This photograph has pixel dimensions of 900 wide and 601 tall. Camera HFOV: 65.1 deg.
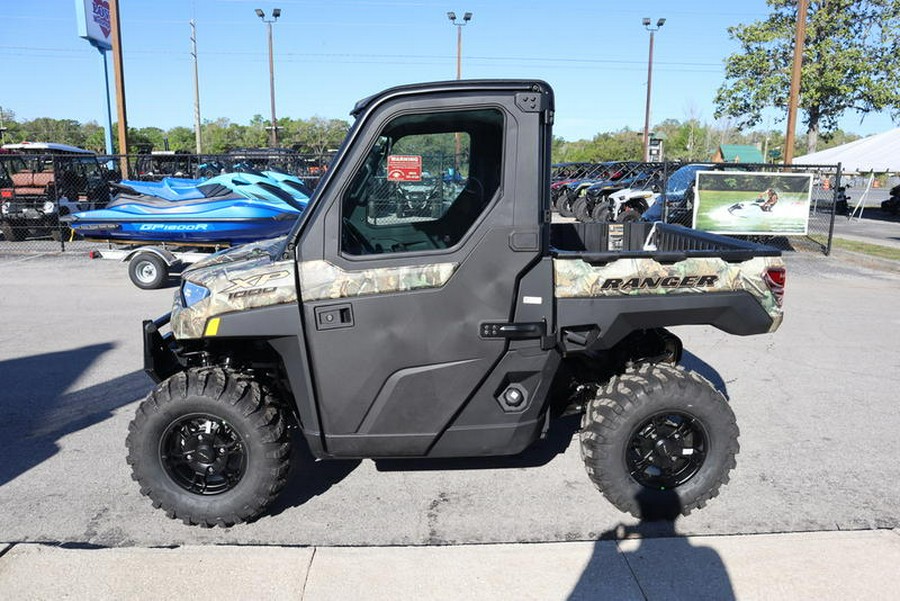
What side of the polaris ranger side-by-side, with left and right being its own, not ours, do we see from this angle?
left

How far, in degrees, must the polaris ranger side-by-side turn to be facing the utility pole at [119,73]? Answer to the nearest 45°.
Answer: approximately 45° to its right

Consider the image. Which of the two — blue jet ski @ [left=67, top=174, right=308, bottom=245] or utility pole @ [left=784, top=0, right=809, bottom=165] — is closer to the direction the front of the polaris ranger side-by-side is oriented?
the blue jet ski

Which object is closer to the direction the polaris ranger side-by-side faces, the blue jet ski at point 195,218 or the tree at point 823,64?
the blue jet ski

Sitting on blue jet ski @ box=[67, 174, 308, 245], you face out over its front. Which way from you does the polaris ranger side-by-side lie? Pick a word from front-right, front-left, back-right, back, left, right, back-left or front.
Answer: right

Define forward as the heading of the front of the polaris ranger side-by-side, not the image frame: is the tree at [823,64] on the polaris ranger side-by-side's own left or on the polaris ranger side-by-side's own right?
on the polaris ranger side-by-side's own right

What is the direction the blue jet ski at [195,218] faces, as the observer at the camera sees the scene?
facing to the right of the viewer

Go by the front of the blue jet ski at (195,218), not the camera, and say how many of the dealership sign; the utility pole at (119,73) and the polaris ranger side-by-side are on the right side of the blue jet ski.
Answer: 1

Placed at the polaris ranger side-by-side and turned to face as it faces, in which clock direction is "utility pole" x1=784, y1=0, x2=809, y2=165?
The utility pole is roughly at 4 o'clock from the polaris ranger side-by-side.

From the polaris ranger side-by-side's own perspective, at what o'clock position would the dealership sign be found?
The dealership sign is roughly at 2 o'clock from the polaris ranger side-by-side.
